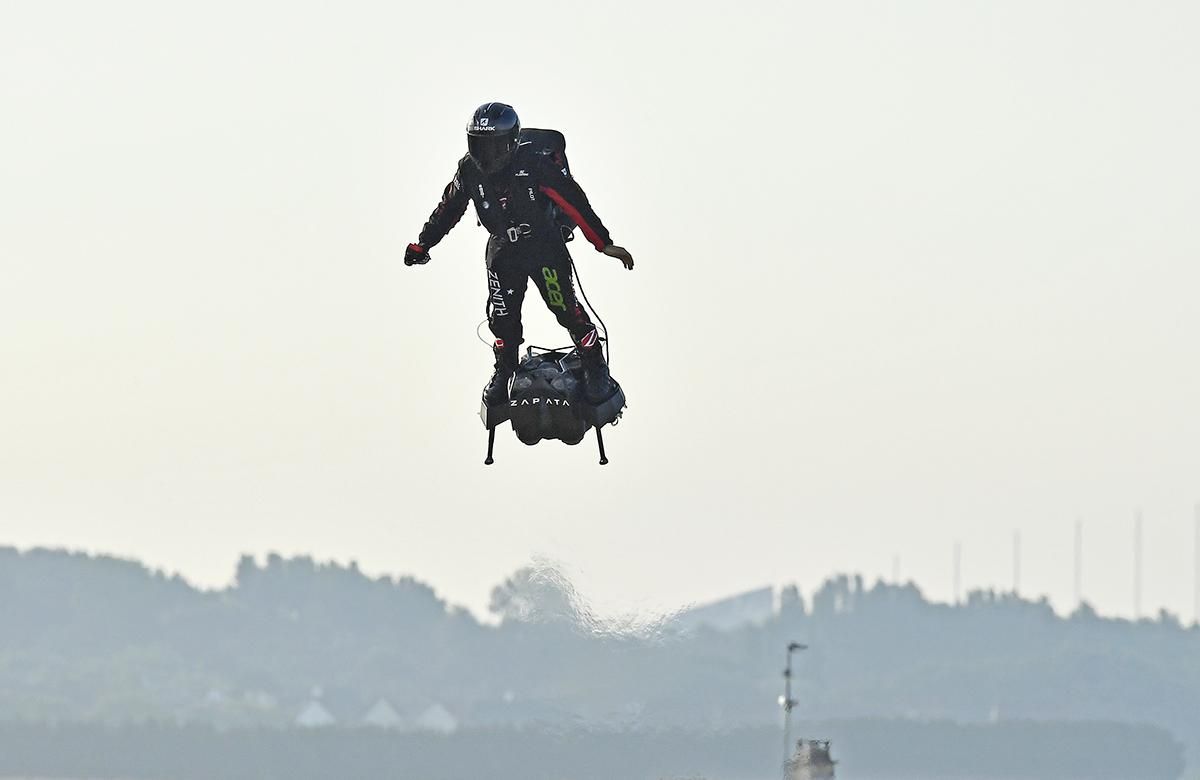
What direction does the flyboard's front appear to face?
toward the camera
